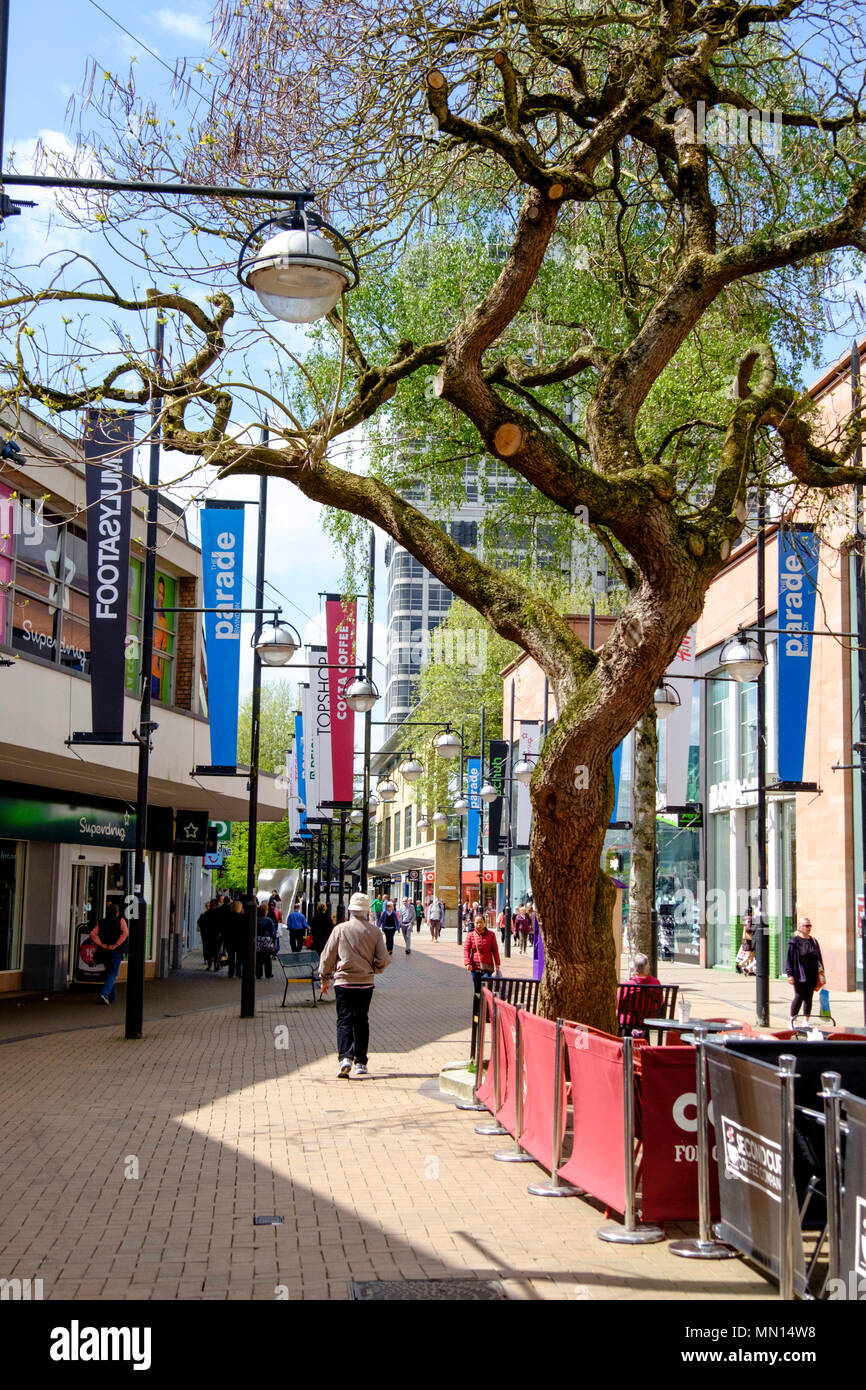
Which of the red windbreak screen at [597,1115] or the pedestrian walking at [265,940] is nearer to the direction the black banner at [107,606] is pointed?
the red windbreak screen

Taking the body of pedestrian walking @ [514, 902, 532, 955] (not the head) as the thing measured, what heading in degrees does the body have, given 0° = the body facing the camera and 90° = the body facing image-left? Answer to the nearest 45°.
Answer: approximately 0°

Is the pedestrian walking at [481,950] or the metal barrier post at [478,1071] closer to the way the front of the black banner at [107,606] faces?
the metal barrier post

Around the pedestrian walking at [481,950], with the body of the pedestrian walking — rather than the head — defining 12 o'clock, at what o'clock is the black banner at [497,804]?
The black banner is roughly at 6 o'clock from the pedestrian walking.

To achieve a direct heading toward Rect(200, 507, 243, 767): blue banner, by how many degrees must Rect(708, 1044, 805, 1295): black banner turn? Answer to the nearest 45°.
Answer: approximately 90° to its right

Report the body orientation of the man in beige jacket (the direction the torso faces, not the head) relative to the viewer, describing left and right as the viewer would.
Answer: facing away from the viewer
